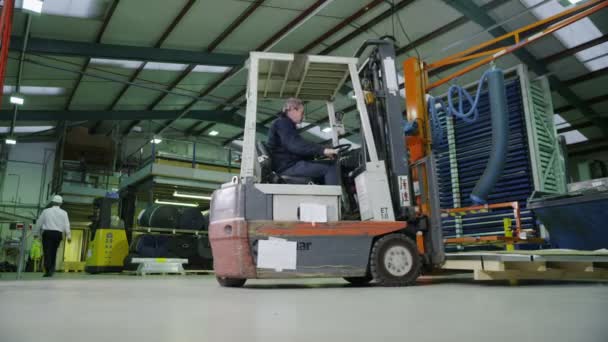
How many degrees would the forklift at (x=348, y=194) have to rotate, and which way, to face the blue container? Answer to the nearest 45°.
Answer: approximately 45° to its left

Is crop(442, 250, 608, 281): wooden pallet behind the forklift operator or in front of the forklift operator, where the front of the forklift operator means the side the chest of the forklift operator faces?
in front

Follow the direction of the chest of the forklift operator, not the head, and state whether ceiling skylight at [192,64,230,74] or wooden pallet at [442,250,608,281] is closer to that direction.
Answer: the wooden pallet

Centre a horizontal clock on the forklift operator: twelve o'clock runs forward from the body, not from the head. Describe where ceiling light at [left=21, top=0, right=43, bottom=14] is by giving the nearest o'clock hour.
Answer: The ceiling light is roughly at 7 o'clock from the forklift operator.

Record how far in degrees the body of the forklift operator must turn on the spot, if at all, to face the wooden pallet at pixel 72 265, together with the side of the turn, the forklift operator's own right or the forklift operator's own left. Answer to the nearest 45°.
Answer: approximately 135° to the forklift operator's own left

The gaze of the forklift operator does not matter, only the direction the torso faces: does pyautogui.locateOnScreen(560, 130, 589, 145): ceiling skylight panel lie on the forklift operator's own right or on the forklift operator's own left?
on the forklift operator's own left

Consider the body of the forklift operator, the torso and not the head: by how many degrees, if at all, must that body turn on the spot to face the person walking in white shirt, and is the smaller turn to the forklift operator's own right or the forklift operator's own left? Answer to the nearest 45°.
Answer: approximately 135° to the forklift operator's own left

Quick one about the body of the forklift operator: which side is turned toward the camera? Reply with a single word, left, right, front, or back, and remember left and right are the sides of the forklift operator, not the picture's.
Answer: right

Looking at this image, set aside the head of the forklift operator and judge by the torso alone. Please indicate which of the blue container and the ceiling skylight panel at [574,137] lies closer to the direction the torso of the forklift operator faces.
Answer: the blue container

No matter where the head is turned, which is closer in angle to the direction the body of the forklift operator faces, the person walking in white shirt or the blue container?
the blue container

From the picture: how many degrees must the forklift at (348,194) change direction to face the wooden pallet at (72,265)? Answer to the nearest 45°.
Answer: approximately 135° to its left

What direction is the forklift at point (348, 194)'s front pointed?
to the viewer's right
